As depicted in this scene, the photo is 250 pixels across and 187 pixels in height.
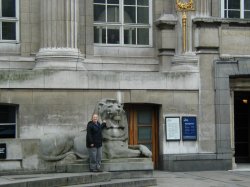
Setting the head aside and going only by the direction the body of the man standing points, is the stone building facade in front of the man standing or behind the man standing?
behind

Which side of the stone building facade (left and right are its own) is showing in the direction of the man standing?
front

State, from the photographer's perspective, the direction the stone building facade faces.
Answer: facing the viewer

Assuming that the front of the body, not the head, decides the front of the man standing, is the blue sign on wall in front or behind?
behind

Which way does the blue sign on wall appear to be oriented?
toward the camera

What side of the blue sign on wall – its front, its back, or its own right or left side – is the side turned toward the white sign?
right

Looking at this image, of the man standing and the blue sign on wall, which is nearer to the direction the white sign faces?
the man standing

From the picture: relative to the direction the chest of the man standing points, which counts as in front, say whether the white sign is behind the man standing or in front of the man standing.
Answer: behind

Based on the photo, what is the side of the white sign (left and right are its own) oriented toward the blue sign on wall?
left

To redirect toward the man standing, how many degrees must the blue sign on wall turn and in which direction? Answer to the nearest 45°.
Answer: approximately 45° to its right
